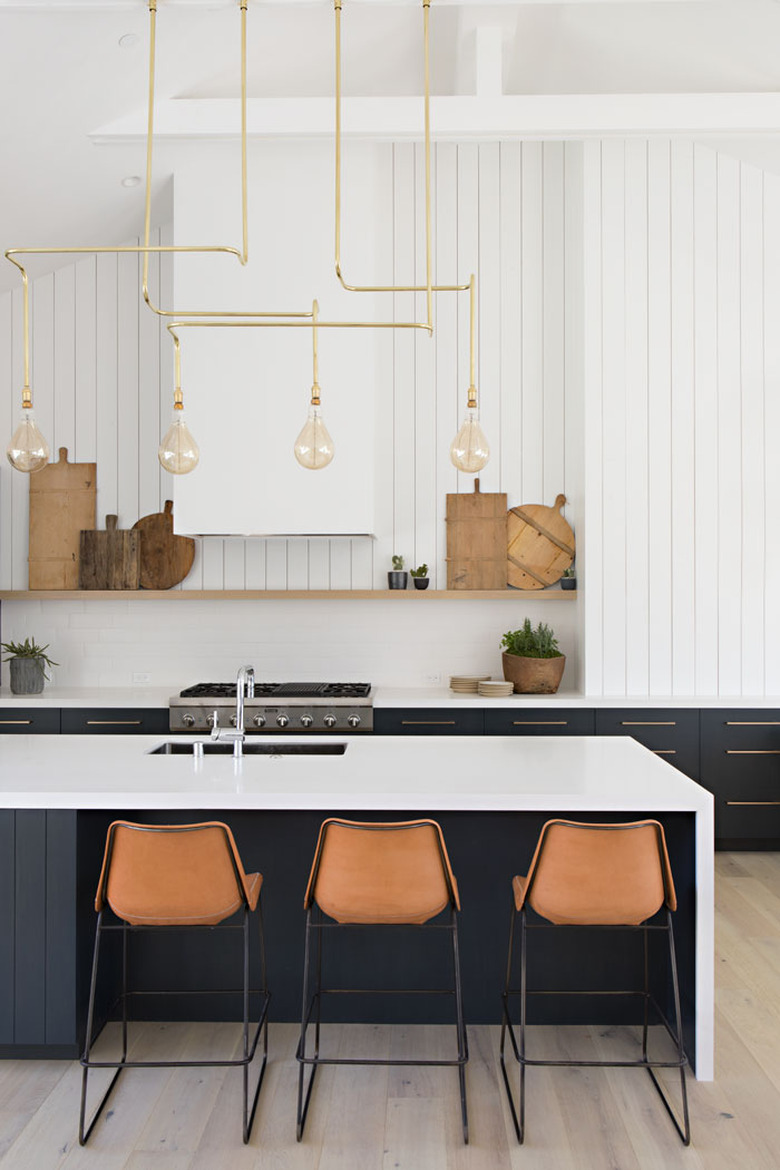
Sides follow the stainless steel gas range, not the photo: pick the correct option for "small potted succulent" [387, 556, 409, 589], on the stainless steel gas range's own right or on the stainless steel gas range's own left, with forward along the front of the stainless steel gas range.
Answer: on the stainless steel gas range's own left

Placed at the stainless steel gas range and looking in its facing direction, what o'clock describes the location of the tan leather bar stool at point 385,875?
The tan leather bar stool is roughly at 12 o'clock from the stainless steel gas range.

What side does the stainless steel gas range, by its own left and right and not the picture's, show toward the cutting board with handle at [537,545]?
left

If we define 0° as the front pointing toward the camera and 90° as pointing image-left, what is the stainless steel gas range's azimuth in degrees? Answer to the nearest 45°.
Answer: approximately 0°

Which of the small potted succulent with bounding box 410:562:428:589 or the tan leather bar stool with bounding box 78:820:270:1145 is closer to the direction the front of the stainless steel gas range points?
the tan leather bar stool

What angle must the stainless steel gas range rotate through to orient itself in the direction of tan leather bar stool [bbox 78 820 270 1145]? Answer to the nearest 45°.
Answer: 0° — it already faces it

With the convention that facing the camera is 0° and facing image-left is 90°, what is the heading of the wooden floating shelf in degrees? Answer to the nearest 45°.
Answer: approximately 0°

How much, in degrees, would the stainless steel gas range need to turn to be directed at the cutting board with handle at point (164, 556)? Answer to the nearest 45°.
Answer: approximately 135° to its right

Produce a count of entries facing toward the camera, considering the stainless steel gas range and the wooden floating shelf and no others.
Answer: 2

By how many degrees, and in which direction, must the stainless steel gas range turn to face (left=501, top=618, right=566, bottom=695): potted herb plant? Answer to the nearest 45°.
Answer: approximately 90° to its left
